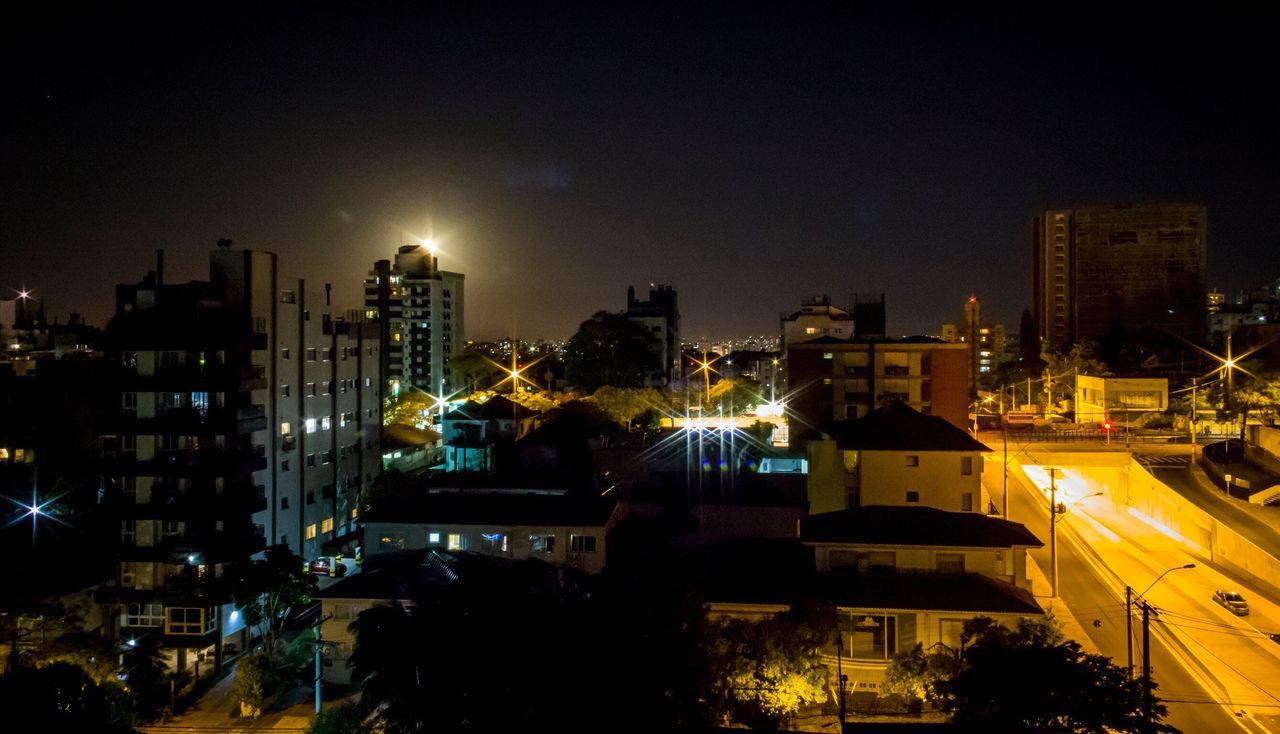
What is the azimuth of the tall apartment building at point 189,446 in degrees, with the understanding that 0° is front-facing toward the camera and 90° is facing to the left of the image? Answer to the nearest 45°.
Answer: approximately 45°

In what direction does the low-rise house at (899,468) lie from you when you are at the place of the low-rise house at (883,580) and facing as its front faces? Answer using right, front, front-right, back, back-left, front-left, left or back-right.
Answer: back

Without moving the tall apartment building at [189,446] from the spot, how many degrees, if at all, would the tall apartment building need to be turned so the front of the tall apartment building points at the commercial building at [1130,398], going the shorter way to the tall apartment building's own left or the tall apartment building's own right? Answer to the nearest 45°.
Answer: approximately 135° to the tall apartment building's own left

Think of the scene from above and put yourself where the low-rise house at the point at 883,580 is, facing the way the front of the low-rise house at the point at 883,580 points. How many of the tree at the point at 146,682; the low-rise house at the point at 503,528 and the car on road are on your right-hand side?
2

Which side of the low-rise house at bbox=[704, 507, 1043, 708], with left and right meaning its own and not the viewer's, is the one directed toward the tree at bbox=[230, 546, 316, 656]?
right

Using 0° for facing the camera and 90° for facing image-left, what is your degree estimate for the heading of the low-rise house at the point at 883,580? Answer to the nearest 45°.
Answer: approximately 0°

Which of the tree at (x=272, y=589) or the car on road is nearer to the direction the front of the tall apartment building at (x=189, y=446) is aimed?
the tree

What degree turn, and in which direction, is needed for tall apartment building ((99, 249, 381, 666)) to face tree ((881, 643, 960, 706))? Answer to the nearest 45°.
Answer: approximately 90° to its left

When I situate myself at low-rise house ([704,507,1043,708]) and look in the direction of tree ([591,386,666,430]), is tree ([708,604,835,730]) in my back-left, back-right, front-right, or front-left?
back-left

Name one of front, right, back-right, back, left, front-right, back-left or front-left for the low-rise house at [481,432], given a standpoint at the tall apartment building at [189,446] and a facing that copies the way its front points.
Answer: back

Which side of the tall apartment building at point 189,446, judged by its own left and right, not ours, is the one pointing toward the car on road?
left
